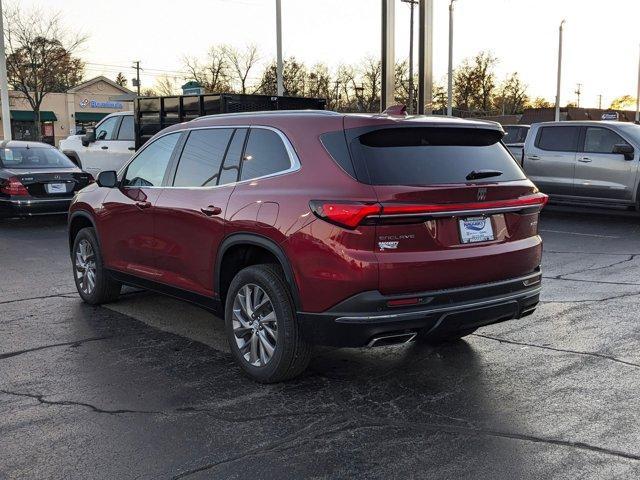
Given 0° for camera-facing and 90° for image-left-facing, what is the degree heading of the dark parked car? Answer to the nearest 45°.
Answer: approximately 135°

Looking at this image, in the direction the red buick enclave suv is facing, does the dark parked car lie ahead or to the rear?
ahead

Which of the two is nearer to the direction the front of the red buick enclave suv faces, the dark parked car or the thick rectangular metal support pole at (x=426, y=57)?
the dark parked car

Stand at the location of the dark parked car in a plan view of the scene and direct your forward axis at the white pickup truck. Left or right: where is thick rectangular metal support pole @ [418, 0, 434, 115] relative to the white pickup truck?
right

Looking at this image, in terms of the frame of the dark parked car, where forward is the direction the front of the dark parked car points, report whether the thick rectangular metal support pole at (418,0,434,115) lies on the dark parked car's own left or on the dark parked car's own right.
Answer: on the dark parked car's own right

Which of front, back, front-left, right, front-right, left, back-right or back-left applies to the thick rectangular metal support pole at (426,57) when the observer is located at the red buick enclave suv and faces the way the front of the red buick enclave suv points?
front-right

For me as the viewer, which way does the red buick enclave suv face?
facing away from the viewer and to the left of the viewer
